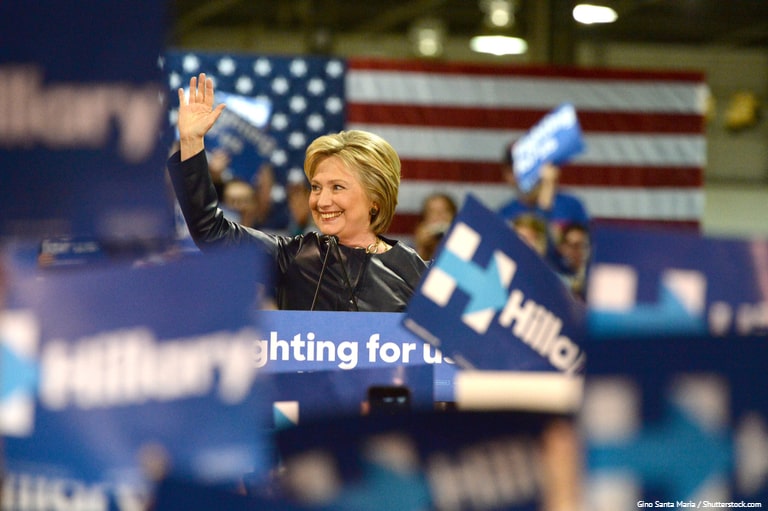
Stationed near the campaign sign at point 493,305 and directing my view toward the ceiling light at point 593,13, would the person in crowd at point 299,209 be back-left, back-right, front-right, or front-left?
front-left

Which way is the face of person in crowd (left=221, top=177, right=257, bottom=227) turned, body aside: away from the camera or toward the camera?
toward the camera

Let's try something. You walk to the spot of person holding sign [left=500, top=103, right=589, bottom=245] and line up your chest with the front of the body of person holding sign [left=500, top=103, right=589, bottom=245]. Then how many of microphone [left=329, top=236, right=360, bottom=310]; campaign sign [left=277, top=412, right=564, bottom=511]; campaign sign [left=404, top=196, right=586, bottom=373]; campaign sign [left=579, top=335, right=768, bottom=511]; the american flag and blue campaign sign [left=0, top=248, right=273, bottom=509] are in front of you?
5

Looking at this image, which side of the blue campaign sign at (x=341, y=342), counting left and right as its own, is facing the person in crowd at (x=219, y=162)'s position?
back

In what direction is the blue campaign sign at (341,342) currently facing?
toward the camera

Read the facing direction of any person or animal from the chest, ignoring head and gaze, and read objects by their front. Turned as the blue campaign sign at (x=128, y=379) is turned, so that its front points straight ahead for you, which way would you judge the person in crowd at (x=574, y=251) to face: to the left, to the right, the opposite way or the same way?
the same way

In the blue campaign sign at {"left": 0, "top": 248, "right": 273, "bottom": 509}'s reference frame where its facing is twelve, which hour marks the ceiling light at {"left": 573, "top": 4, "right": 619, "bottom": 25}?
The ceiling light is roughly at 7 o'clock from the blue campaign sign.

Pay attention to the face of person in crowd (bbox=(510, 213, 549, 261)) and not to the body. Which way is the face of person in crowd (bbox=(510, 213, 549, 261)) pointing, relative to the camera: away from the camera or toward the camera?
toward the camera

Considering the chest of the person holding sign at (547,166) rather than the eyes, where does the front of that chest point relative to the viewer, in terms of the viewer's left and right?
facing the viewer

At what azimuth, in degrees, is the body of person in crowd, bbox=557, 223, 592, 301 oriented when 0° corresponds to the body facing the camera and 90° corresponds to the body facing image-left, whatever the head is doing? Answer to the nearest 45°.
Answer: approximately 0°

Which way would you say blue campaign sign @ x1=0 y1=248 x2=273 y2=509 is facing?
toward the camera

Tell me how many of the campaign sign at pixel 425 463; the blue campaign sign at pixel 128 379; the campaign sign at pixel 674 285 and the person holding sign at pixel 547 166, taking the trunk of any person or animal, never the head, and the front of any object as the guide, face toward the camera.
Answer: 4

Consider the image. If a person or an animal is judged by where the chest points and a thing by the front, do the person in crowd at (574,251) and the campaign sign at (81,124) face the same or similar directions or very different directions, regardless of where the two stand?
same or similar directions

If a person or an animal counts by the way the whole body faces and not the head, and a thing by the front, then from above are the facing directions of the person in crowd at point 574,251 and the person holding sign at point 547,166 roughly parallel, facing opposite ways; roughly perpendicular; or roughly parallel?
roughly parallel

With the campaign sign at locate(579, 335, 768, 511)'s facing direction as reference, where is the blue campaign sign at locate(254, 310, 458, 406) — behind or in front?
behind
